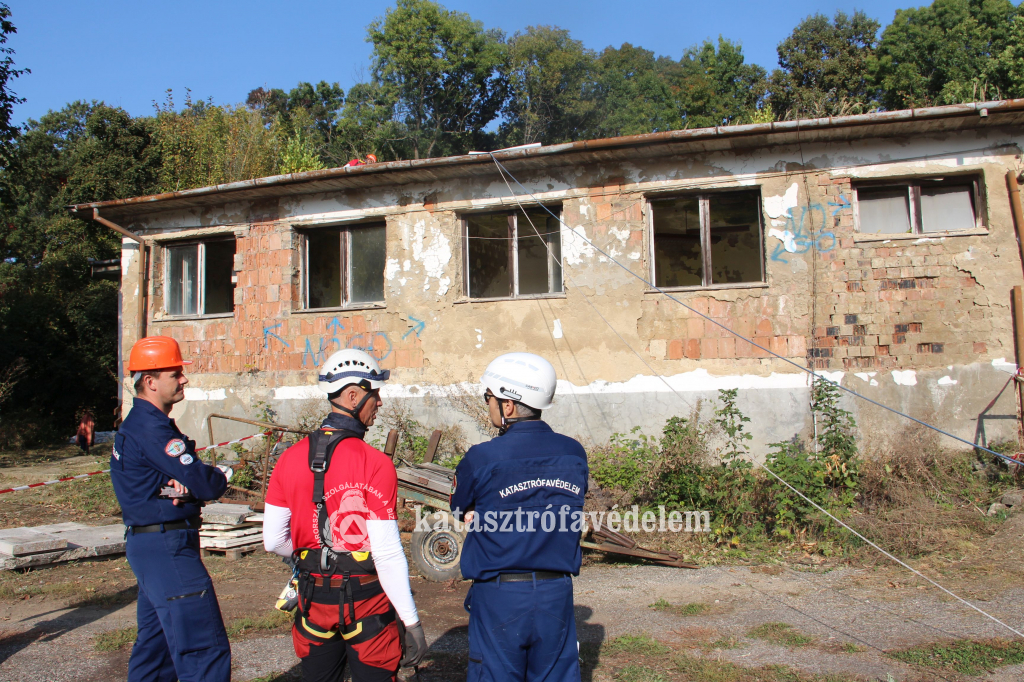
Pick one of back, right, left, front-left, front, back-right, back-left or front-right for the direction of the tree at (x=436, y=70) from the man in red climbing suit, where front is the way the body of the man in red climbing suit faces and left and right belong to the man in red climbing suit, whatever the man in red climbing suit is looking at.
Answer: front-left

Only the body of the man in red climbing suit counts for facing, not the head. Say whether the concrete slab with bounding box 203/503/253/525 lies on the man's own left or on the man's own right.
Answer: on the man's own left

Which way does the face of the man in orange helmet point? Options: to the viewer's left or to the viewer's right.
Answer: to the viewer's right

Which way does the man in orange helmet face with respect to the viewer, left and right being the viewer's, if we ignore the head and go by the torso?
facing to the right of the viewer

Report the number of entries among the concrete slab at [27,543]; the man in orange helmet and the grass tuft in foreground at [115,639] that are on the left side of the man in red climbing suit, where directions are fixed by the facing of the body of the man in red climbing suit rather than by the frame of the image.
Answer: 3

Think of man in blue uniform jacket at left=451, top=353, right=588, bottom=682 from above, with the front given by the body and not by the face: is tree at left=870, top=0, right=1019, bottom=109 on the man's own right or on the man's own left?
on the man's own right

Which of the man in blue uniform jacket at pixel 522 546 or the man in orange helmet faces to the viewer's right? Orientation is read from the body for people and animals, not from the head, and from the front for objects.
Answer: the man in orange helmet

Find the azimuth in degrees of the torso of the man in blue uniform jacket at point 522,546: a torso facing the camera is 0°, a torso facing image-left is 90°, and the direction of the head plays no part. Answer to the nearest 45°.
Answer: approximately 135°

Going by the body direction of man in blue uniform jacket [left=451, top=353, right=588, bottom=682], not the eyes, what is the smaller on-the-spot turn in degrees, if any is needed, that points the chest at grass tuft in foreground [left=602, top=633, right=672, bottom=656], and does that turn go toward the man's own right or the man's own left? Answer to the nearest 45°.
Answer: approximately 45° to the man's own right

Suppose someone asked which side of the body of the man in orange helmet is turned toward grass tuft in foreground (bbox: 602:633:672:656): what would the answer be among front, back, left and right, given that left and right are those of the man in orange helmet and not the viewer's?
front

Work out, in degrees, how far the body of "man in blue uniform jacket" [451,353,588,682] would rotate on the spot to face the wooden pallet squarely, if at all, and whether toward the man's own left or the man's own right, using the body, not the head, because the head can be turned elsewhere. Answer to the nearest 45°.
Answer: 0° — they already face it

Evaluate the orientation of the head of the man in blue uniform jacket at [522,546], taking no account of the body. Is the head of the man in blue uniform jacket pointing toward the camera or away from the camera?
away from the camera

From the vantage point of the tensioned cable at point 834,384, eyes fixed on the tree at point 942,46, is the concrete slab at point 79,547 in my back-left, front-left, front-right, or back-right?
back-left
